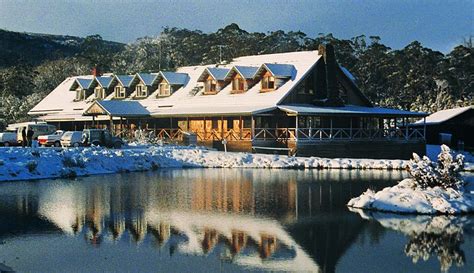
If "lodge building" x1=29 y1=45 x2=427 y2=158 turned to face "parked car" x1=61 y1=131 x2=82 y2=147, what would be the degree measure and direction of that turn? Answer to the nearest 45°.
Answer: approximately 45° to its right

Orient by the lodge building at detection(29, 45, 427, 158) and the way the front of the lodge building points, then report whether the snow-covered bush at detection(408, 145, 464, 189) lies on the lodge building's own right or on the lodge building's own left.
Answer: on the lodge building's own left

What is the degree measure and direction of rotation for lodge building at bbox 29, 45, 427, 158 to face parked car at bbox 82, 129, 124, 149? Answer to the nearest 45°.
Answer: approximately 45° to its right

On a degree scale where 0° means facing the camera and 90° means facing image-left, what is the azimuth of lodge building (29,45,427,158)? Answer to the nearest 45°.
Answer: approximately 45°

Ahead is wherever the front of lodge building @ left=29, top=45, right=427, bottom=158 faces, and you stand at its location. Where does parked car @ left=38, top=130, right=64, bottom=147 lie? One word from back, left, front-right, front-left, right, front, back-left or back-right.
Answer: front-right

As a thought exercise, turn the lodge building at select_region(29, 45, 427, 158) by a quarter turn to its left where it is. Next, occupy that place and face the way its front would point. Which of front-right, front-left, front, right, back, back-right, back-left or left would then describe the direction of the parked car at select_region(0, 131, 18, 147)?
back-right
